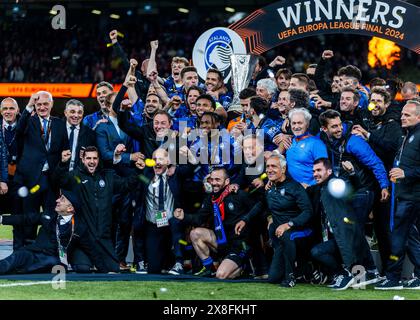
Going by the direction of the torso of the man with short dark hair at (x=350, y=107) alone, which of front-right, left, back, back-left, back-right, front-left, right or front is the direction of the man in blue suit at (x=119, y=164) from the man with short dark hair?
front-right

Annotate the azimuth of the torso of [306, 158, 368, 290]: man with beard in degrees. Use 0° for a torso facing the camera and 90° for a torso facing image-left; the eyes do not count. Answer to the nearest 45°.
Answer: approximately 45°

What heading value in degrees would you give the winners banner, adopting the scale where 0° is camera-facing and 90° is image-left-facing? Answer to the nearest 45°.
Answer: approximately 0°

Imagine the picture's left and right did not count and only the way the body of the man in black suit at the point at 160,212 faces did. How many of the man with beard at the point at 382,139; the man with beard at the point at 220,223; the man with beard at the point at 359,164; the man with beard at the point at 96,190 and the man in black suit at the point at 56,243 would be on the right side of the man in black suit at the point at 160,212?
2

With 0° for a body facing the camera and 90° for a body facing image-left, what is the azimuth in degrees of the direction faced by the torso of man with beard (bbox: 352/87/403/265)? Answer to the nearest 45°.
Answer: approximately 45°

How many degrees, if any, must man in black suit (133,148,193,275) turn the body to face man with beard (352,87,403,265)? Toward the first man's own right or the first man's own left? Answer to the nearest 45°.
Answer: approximately 90° to the first man's own left

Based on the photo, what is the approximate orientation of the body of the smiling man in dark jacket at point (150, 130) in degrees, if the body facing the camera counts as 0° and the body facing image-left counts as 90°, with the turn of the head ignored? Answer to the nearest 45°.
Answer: approximately 0°
